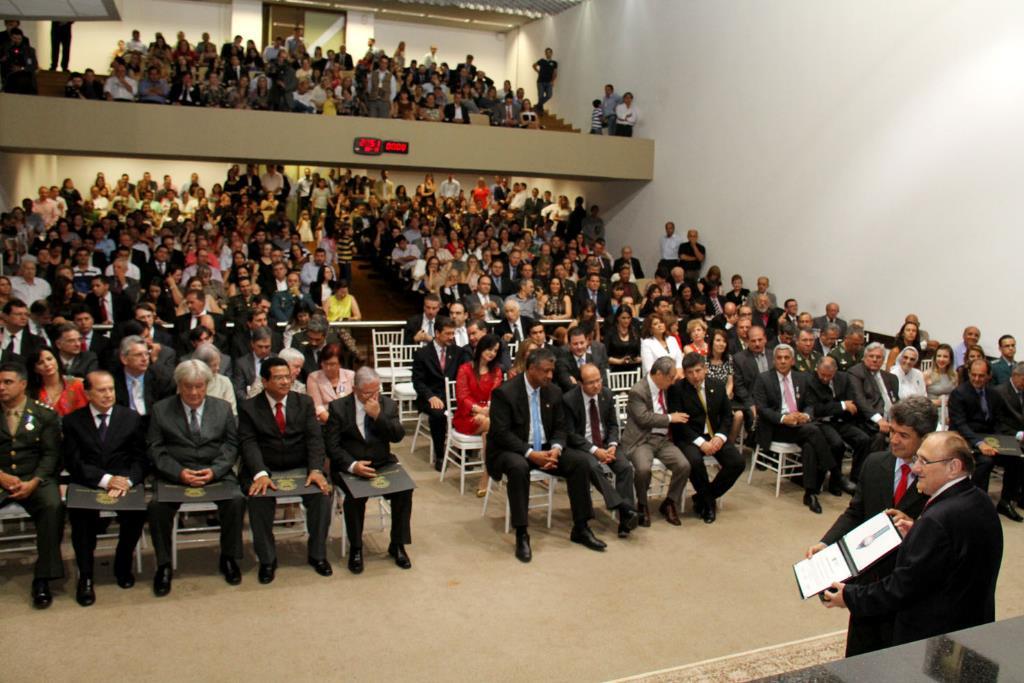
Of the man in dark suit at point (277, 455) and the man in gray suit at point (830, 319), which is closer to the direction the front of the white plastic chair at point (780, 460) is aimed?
the man in dark suit

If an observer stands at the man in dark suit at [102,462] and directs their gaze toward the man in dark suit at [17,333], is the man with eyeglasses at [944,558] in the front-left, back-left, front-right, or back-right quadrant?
back-right

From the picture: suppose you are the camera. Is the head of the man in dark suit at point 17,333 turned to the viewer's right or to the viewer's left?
to the viewer's right

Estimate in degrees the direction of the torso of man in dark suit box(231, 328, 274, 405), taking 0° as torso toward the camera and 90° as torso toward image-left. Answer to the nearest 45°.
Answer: approximately 315°

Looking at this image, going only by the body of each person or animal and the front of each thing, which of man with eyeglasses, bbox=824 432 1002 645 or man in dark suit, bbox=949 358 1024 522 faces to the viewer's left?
the man with eyeglasses

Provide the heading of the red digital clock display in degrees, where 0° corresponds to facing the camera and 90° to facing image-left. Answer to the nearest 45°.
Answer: approximately 0°

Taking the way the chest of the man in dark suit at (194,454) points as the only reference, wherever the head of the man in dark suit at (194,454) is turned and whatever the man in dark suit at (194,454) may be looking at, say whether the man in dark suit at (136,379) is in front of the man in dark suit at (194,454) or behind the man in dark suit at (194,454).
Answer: behind

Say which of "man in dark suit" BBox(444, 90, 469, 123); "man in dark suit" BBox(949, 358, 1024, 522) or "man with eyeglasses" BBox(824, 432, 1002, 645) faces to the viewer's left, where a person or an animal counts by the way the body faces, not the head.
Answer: the man with eyeglasses

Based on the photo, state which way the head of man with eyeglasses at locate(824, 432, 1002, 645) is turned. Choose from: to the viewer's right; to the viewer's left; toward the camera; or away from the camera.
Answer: to the viewer's left

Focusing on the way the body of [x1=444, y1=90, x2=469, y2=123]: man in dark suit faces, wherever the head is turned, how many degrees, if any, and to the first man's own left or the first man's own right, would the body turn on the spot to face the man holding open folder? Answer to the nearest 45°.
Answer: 0° — they already face them

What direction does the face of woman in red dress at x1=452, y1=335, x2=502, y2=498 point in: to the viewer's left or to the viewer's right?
to the viewer's right
